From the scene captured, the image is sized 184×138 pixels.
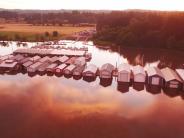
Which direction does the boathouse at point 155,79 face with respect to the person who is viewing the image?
facing the viewer
